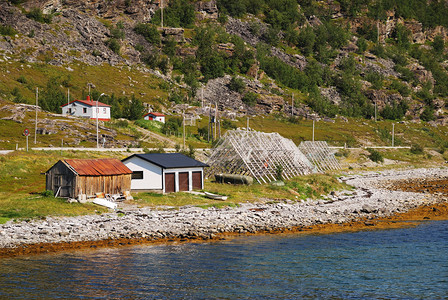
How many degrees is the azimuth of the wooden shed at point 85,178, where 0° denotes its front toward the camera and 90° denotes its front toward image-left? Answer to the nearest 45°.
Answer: approximately 45°

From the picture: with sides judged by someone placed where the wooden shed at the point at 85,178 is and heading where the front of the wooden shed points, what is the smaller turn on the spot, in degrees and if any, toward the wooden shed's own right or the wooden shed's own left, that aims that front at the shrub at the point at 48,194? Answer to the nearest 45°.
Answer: approximately 45° to the wooden shed's own right
